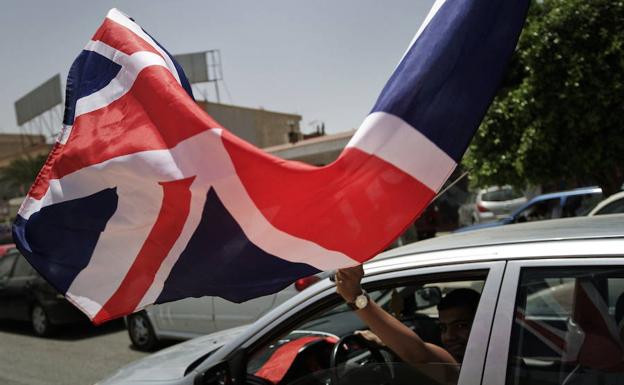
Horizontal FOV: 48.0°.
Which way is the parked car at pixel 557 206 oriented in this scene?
to the viewer's left

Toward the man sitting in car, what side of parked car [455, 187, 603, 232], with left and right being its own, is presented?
left

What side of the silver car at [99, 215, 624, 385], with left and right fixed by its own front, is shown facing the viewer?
left

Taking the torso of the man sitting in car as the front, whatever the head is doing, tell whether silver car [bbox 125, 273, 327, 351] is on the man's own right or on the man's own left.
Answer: on the man's own right

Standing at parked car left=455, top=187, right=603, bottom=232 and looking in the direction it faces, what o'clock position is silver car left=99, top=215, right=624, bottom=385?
The silver car is roughly at 9 o'clock from the parked car.

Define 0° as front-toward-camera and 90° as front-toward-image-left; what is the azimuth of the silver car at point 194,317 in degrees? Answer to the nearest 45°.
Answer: approximately 90°

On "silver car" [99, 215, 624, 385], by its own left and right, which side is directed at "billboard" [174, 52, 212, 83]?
right

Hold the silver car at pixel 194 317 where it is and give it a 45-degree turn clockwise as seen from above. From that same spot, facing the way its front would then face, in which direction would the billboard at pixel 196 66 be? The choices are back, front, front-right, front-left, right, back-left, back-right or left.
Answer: front-right

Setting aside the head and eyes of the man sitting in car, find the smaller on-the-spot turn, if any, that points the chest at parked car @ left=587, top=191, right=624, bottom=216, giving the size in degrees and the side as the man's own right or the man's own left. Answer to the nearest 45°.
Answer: approximately 180°
